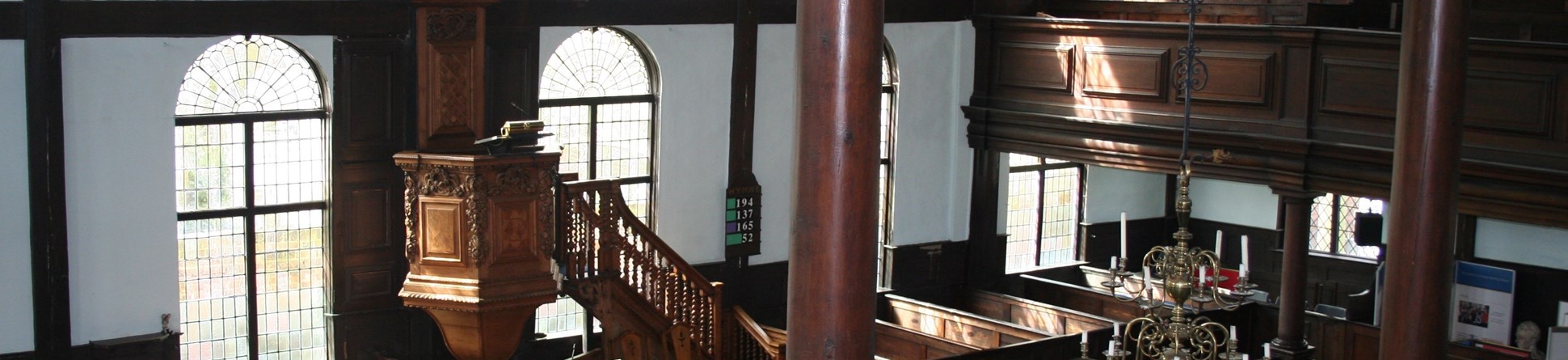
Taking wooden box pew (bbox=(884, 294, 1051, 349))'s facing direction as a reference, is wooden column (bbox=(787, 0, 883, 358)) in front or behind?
in front

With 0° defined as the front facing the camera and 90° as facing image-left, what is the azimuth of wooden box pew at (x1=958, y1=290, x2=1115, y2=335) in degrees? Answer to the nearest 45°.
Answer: approximately 45°

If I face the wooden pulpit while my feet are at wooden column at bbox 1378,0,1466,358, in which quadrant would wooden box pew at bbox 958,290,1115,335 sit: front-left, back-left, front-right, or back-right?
front-right

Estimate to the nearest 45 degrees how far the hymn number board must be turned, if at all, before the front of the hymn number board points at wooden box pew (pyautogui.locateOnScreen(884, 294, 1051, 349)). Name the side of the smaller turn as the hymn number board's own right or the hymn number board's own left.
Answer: approximately 45° to the hymn number board's own left

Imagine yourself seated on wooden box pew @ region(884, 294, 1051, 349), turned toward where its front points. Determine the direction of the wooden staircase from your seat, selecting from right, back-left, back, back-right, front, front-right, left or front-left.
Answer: front

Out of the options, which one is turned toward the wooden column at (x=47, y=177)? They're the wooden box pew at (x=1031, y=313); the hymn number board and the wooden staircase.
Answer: the wooden box pew

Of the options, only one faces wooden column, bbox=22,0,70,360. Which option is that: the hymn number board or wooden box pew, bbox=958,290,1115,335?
the wooden box pew

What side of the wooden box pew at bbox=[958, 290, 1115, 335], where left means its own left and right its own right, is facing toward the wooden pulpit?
front

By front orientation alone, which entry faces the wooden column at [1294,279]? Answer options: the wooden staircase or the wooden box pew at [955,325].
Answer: the wooden staircase

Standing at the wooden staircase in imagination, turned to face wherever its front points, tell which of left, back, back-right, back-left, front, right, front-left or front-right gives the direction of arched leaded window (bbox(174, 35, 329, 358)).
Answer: back
